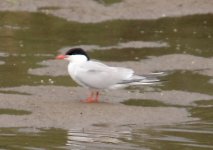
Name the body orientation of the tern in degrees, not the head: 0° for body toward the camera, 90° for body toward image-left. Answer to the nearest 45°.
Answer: approximately 90°
